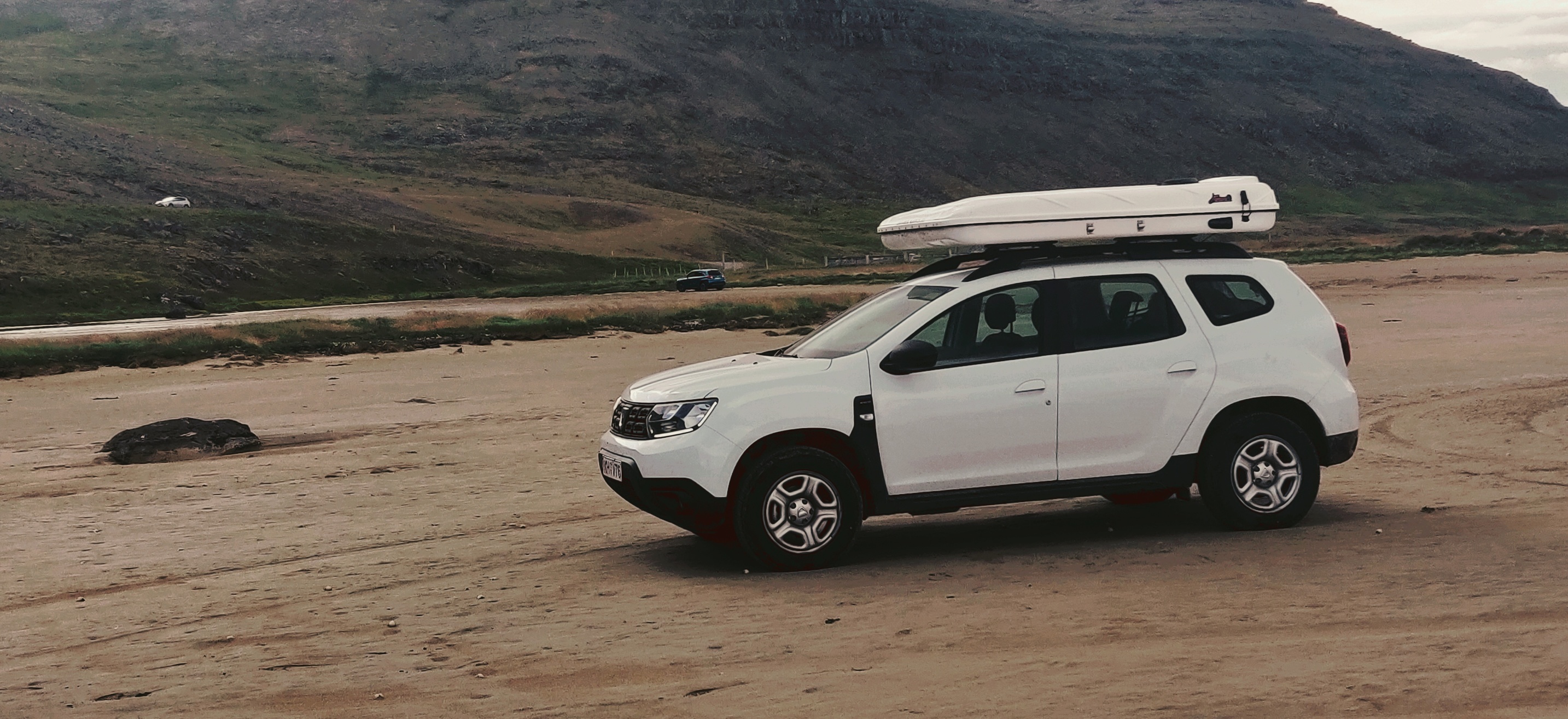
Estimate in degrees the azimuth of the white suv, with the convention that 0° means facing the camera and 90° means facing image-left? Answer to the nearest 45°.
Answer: approximately 90°

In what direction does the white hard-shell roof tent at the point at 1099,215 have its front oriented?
to the viewer's left
